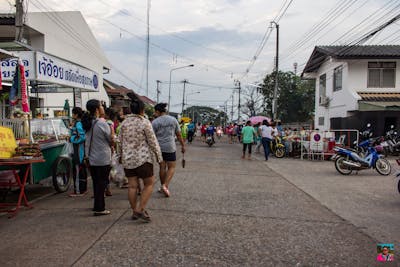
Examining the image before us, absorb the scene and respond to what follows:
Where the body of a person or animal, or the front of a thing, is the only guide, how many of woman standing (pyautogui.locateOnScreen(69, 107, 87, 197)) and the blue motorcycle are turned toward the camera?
0

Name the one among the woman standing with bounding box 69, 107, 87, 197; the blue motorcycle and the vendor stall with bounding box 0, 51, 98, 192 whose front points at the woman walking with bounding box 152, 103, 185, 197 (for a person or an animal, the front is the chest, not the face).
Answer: the vendor stall

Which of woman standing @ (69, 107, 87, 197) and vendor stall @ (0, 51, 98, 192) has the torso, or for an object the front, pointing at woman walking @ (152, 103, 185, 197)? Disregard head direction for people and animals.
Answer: the vendor stall

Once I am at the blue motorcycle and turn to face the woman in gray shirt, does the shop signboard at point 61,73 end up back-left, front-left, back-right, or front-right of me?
front-right

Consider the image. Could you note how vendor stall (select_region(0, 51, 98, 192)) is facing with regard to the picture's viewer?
facing the viewer and to the right of the viewer

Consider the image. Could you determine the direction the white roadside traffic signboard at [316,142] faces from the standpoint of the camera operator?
facing the viewer

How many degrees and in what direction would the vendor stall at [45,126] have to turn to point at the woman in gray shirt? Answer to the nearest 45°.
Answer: approximately 45° to its right

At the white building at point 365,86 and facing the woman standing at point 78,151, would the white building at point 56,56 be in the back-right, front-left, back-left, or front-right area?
front-right

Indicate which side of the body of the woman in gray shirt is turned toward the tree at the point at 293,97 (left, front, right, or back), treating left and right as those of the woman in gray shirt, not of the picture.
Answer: front

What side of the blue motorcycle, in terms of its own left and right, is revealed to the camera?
right

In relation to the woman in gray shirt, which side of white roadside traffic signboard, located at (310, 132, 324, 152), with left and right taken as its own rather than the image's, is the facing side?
front
